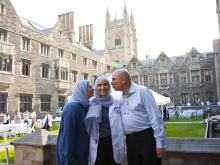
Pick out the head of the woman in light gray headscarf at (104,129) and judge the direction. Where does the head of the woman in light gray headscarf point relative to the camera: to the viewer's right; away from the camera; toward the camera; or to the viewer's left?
toward the camera

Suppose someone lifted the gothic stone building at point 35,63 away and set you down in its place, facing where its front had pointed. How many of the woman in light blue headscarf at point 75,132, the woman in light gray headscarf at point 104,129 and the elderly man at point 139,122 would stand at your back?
0

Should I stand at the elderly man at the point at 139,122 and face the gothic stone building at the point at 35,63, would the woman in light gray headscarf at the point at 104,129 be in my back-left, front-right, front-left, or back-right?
front-left

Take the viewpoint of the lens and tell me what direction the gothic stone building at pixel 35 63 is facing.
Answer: facing the viewer and to the right of the viewer

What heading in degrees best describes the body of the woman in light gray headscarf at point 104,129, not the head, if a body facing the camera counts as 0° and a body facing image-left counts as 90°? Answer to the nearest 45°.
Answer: approximately 0°

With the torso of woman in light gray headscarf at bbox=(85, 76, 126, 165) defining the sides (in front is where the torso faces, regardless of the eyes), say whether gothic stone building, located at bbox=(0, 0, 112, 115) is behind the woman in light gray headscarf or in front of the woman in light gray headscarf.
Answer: behind

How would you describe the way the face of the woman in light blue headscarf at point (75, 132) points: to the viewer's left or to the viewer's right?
to the viewer's right

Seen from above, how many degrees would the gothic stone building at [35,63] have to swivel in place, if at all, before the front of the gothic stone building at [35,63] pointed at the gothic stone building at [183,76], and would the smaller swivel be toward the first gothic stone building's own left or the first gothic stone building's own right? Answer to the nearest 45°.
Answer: approximately 45° to the first gothic stone building's own left

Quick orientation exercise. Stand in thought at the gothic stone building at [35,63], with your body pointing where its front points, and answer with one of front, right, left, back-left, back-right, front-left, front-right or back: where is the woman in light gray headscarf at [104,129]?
front-right

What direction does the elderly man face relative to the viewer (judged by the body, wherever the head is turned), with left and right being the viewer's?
facing the viewer and to the left of the viewer

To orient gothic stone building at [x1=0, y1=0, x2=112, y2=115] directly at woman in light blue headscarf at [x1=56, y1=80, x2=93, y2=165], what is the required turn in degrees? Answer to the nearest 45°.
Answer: approximately 45° to its right

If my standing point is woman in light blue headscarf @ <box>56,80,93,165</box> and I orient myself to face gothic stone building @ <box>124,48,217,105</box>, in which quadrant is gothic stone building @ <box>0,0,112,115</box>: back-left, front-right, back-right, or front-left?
front-left

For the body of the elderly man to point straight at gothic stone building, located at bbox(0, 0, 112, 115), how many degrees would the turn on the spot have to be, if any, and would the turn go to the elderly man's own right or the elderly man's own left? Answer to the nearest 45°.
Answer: approximately 90° to the elderly man's own right
